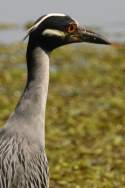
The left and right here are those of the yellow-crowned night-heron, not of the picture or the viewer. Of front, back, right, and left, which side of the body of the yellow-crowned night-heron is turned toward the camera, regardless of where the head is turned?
right
